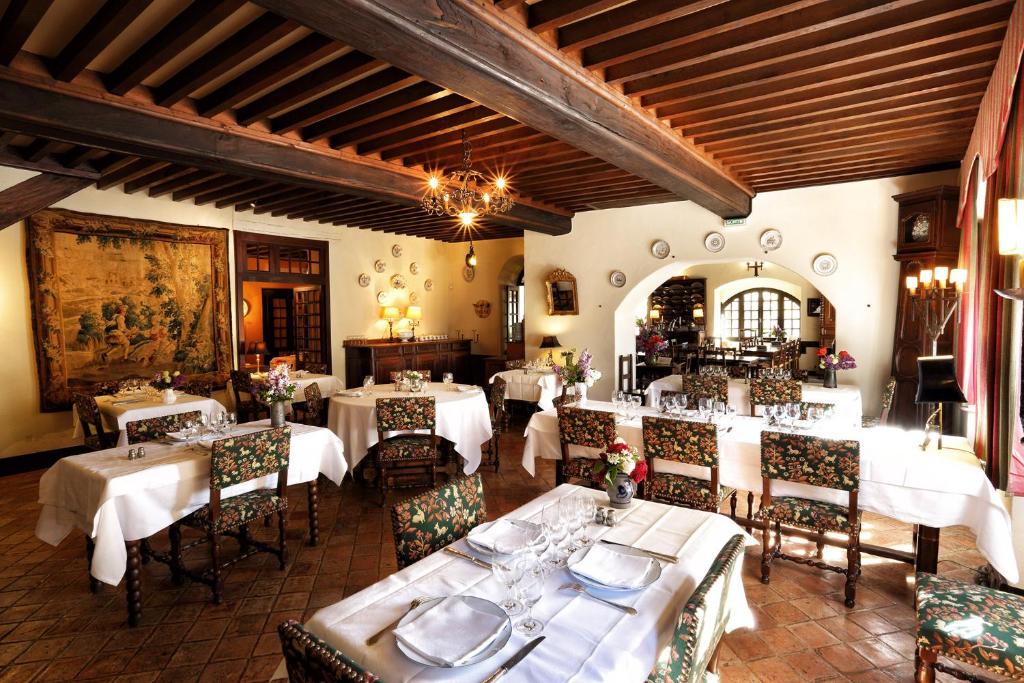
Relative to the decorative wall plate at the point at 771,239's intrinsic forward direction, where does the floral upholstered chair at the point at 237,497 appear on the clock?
The floral upholstered chair is roughly at 1 o'clock from the decorative wall plate.

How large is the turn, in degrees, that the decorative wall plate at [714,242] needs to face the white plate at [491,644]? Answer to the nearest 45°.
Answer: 0° — it already faces it

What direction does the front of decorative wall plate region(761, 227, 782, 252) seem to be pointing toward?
toward the camera

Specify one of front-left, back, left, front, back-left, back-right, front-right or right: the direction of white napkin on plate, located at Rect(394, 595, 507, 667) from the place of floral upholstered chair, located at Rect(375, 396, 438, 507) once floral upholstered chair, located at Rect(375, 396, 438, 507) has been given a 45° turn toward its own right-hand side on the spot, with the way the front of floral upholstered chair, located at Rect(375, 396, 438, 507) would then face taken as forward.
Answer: back-right

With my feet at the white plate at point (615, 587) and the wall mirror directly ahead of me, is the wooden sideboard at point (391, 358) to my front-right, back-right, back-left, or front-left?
front-left

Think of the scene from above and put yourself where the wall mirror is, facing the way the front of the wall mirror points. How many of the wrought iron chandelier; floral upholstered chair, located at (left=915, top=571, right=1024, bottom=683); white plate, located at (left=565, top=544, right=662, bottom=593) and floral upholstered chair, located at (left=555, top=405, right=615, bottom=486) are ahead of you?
4

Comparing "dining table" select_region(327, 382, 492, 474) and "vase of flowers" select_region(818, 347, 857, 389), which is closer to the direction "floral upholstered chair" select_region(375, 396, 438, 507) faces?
the dining table

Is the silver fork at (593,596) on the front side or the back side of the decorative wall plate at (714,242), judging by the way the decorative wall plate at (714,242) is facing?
on the front side

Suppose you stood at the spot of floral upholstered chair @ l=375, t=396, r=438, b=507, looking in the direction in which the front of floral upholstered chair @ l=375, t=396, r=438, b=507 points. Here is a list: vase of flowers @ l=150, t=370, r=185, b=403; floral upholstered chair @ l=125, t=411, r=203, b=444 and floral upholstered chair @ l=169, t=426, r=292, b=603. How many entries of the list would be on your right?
0

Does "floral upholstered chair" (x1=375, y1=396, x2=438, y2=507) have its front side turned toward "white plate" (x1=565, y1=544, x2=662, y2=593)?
no

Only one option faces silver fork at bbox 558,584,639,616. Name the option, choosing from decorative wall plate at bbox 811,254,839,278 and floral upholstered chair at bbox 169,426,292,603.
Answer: the decorative wall plate

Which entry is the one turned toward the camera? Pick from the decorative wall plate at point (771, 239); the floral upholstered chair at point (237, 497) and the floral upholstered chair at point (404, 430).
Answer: the decorative wall plate

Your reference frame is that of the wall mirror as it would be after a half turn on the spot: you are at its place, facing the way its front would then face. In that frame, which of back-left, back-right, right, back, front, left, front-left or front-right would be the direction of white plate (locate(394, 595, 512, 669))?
back

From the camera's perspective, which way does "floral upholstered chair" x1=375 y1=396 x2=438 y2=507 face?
away from the camera

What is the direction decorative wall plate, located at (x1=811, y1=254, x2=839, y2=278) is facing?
toward the camera

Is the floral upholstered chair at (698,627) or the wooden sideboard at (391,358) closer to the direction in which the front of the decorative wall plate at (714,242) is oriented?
the floral upholstered chair

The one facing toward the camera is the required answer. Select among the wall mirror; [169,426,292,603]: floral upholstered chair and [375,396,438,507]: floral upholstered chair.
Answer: the wall mirror

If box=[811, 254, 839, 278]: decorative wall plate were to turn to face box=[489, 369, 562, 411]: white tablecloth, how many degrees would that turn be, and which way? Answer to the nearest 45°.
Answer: approximately 90° to its right

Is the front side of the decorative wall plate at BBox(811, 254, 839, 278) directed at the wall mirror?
no

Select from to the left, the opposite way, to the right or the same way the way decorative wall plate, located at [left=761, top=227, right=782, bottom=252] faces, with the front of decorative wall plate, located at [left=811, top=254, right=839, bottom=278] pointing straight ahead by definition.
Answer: the same way

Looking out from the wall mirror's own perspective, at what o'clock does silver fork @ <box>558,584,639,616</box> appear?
The silver fork is roughly at 12 o'clock from the wall mirror.

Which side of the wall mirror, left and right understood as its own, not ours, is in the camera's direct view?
front

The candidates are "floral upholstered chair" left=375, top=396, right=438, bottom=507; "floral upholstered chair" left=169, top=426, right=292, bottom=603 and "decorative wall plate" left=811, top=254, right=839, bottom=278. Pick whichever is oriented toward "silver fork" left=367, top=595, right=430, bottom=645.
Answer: the decorative wall plate
